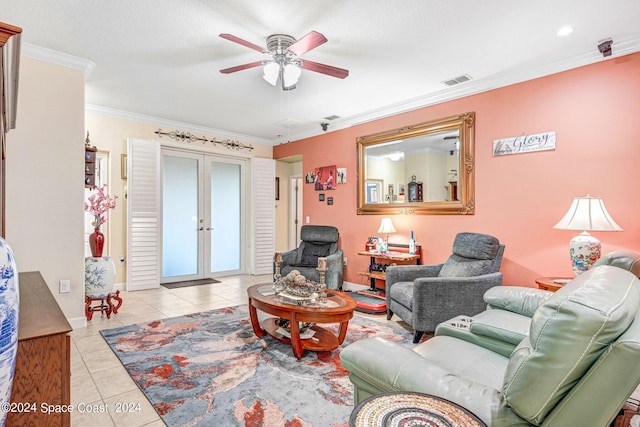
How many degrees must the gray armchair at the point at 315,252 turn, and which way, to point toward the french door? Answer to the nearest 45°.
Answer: approximately 90° to its right

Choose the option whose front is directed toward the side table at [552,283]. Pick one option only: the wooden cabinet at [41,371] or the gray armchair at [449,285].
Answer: the wooden cabinet

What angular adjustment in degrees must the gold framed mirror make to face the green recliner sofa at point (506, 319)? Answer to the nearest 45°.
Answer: approximately 45° to its left

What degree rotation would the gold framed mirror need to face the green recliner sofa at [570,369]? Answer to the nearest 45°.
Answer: approximately 45° to its left

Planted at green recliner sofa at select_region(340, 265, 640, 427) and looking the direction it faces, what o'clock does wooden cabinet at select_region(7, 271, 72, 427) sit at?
The wooden cabinet is roughly at 10 o'clock from the green recliner sofa.

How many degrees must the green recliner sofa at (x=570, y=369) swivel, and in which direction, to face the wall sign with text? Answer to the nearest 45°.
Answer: approximately 45° to its right

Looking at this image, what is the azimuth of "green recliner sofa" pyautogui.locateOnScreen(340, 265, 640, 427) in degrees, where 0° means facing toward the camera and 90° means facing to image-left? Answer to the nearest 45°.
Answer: approximately 135°

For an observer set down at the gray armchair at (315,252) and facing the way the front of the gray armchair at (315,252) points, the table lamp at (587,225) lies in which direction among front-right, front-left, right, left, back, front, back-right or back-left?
left

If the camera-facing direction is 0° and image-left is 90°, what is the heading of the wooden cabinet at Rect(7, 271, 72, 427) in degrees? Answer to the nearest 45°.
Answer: approximately 270°

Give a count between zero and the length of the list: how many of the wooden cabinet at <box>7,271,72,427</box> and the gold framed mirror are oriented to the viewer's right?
1
